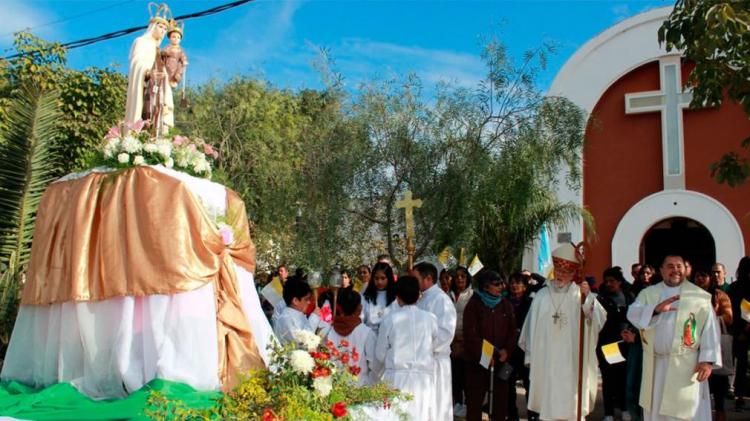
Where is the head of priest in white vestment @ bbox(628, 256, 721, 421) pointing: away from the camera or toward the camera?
toward the camera

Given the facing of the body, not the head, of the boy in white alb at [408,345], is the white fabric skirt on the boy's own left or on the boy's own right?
on the boy's own left

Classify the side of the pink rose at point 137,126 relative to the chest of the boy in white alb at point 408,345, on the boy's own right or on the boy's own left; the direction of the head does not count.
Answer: on the boy's own left

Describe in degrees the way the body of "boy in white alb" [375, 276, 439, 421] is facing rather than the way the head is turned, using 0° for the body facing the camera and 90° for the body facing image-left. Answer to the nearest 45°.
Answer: approximately 180°

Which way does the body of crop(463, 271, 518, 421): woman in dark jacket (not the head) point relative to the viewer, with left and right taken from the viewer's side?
facing the viewer and to the right of the viewer

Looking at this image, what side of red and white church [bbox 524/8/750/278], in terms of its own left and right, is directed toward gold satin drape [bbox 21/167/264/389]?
front

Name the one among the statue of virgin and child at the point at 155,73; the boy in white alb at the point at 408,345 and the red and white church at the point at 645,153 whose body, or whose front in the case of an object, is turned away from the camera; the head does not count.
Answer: the boy in white alb

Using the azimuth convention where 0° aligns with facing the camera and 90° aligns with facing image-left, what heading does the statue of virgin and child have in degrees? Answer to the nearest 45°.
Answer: approximately 315°

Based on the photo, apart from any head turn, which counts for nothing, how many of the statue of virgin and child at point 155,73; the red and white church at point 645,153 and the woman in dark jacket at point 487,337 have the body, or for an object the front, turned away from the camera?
0

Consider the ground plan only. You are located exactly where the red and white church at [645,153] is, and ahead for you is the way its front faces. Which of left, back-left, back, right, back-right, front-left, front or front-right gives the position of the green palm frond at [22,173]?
front-right

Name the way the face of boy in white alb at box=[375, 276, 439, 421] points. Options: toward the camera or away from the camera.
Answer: away from the camera

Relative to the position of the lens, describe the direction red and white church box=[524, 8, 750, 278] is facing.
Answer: facing the viewer

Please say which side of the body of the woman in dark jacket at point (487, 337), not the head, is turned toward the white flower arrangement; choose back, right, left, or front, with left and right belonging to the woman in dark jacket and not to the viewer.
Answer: right

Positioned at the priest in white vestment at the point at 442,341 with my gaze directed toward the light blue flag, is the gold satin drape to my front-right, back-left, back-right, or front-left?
back-left

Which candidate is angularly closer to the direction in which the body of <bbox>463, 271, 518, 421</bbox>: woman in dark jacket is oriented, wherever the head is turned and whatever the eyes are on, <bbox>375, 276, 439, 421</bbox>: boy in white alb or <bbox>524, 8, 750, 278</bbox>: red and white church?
the boy in white alb

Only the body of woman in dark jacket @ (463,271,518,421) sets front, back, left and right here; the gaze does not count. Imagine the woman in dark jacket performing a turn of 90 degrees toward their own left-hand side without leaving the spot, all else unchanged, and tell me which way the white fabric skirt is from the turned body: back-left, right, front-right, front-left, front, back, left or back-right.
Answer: back

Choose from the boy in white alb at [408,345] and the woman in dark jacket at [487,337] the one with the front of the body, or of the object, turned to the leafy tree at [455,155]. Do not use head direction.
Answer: the boy in white alb
